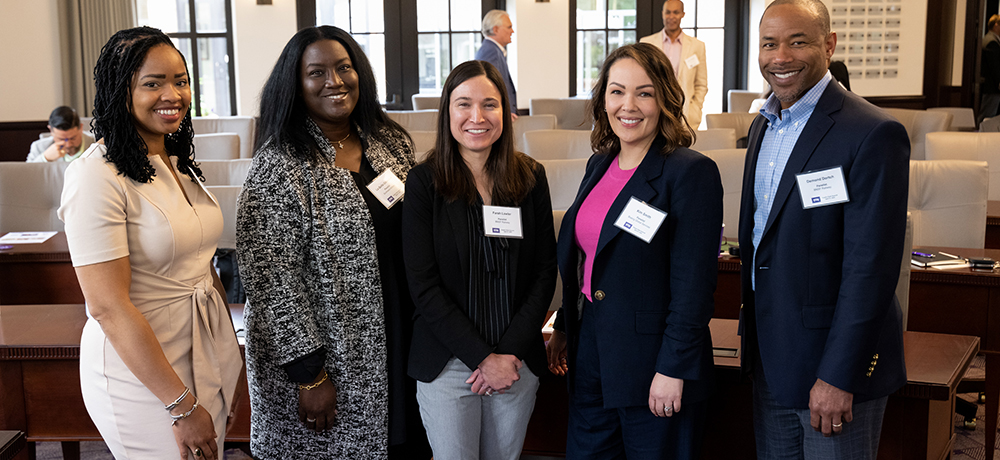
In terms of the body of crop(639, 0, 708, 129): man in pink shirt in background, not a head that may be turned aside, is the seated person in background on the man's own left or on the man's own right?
on the man's own right

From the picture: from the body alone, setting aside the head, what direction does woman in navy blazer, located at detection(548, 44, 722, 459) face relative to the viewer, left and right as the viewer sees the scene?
facing the viewer and to the left of the viewer

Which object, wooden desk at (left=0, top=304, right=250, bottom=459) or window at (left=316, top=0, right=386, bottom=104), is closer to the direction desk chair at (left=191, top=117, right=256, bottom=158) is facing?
the wooden desk

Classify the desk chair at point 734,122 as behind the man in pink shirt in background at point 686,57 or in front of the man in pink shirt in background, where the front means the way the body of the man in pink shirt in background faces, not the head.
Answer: in front

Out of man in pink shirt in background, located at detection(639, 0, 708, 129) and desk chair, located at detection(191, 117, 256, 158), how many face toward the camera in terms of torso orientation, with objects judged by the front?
2

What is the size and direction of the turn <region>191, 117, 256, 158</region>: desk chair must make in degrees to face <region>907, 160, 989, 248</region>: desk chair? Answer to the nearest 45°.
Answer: approximately 45° to its left

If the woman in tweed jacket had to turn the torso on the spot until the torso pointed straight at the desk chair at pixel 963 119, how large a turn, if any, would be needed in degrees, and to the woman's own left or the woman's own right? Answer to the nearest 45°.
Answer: approximately 90° to the woman's own left

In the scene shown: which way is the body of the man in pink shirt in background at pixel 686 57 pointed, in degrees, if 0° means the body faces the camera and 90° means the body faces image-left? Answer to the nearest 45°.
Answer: approximately 0°

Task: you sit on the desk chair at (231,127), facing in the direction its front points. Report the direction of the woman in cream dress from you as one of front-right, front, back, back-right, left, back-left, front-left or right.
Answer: front

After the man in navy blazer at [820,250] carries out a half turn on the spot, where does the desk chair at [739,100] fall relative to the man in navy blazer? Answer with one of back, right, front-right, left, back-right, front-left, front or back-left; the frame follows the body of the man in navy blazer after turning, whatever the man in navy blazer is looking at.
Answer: front-left

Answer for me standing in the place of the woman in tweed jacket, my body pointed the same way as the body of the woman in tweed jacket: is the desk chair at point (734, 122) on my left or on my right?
on my left
